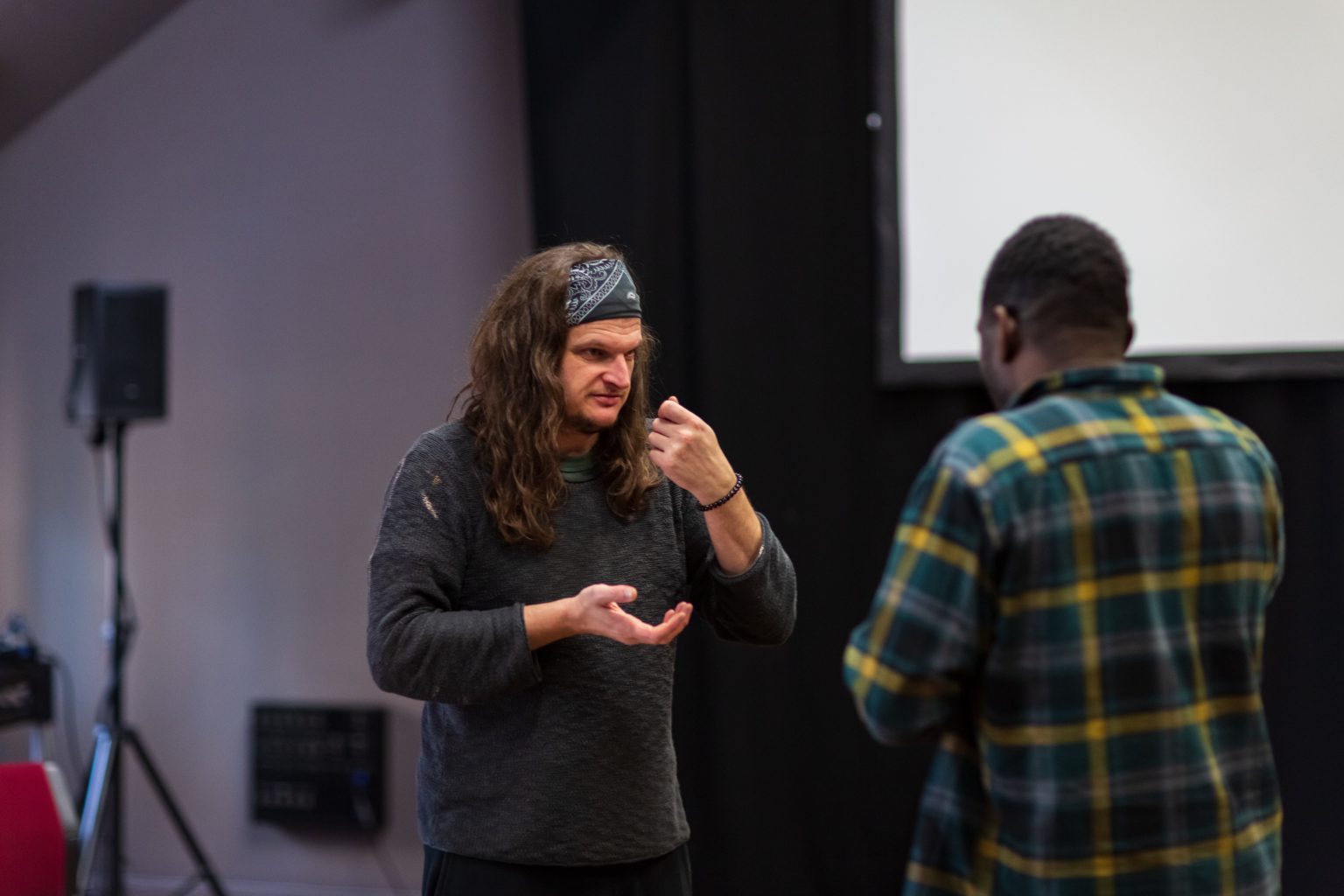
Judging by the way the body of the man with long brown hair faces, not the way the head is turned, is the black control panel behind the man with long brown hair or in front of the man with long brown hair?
behind

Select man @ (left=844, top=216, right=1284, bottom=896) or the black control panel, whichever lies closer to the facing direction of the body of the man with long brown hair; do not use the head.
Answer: the man

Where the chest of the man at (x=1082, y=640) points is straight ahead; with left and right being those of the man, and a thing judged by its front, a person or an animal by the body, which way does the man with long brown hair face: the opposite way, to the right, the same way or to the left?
the opposite way

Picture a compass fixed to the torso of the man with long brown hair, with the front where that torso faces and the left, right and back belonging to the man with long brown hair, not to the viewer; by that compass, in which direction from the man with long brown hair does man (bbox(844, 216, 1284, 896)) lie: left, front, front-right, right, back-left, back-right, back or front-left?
front

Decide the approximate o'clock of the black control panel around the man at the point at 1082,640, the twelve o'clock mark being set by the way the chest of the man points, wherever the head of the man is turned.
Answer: The black control panel is roughly at 12 o'clock from the man.

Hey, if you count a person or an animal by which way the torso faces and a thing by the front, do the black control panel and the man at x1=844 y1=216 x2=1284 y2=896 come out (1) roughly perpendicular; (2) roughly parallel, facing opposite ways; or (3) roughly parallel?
roughly parallel, facing opposite ways

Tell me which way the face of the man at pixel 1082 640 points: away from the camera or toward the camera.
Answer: away from the camera

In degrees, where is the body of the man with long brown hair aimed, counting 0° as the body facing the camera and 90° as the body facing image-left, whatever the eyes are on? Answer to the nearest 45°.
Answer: approximately 315°

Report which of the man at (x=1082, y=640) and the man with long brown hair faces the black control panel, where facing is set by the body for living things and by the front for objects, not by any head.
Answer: the man

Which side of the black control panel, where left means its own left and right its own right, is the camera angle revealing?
front

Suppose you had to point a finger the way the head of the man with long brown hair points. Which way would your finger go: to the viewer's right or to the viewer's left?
to the viewer's right

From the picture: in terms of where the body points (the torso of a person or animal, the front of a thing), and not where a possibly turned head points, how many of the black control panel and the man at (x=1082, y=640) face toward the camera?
1

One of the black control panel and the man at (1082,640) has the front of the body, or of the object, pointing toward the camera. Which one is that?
the black control panel

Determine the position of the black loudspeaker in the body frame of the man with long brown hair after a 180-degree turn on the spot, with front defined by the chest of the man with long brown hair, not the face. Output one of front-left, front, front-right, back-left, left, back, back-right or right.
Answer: front
